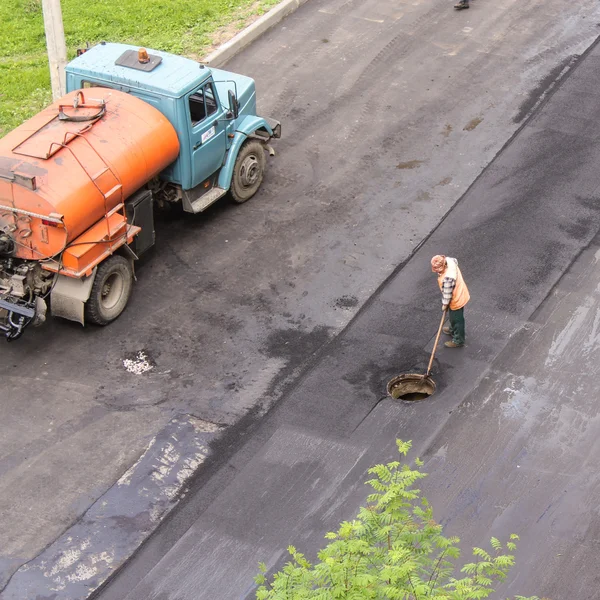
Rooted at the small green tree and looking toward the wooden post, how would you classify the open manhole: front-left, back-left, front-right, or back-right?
front-right

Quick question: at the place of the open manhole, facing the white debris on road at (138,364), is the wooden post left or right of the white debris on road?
right

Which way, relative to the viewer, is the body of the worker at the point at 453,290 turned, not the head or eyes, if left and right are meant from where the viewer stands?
facing to the left of the viewer

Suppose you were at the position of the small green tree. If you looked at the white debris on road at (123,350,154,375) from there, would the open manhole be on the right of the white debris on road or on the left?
right

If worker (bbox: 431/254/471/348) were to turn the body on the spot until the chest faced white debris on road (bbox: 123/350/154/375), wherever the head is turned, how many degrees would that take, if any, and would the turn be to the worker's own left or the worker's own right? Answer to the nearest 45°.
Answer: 0° — they already face it

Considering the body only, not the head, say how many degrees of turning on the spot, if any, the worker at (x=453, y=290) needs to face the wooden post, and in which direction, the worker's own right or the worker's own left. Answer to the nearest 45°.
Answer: approximately 45° to the worker's own right

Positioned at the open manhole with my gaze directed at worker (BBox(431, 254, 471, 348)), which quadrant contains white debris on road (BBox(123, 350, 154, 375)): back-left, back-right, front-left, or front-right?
back-left
